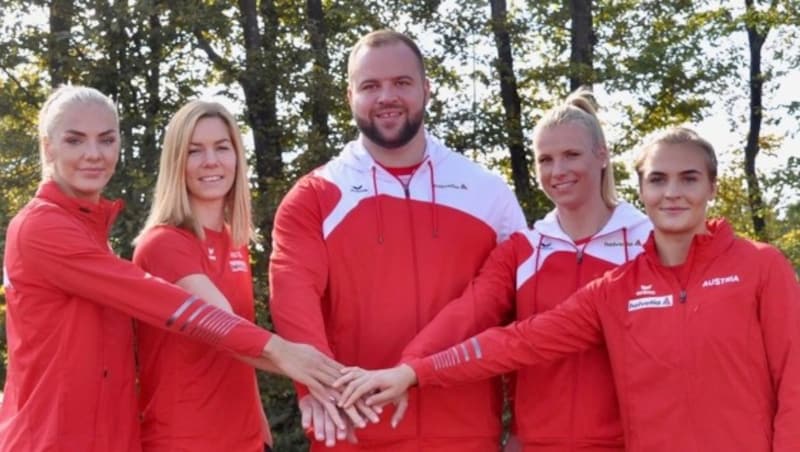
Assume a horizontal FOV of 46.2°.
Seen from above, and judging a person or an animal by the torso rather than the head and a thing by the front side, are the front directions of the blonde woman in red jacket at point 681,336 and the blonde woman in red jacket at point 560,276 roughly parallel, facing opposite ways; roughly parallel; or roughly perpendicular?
roughly parallel

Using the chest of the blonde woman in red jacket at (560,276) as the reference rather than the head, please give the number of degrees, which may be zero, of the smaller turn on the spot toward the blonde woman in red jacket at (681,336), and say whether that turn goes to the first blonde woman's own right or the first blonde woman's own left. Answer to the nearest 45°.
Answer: approximately 45° to the first blonde woman's own left

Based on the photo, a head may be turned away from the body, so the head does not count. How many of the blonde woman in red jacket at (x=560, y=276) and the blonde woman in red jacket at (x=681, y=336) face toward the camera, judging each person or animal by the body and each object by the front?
2

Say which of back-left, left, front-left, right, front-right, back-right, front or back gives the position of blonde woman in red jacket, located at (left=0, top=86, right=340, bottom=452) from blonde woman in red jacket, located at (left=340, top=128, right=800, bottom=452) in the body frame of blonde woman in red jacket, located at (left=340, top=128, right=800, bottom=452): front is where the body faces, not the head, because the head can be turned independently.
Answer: right

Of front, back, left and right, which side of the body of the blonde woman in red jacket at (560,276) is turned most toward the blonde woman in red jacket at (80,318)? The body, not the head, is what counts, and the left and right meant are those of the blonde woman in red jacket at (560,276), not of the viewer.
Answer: right

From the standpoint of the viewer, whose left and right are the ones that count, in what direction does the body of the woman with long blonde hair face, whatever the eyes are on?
facing the viewer and to the right of the viewer

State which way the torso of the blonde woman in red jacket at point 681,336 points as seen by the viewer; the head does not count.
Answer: toward the camera

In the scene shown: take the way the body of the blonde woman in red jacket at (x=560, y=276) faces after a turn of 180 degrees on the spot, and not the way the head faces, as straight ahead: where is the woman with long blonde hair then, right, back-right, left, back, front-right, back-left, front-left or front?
left

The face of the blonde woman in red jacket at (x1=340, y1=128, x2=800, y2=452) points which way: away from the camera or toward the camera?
toward the camera

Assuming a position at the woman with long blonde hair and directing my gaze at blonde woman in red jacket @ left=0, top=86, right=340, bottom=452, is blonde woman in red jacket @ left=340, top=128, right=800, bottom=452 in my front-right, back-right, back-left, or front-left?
back-left
